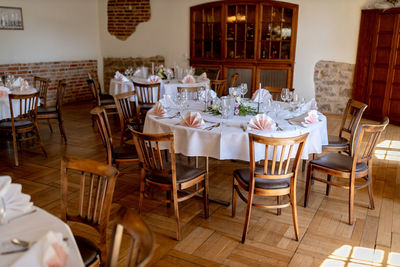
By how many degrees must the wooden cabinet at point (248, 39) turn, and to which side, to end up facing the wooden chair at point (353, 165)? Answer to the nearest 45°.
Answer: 0° — it already faces it

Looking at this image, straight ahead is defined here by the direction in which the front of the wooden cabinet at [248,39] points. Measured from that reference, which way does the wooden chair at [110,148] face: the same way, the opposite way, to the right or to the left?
to the left

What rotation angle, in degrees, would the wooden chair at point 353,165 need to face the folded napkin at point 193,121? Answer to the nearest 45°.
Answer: approximately 45° to its left

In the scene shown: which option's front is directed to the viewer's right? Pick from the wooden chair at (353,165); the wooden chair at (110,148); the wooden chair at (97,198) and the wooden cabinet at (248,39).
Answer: the wooden chair at (110,148)

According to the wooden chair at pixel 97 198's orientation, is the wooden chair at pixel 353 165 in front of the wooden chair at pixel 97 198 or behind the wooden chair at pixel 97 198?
behind

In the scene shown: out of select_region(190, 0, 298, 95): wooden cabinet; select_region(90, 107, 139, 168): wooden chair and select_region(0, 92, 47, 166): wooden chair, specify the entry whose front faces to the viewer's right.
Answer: select_region(90, 107, 139, 168): wooden chair

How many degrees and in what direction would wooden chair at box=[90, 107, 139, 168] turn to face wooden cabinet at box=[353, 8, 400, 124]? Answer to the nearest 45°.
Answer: approximately 45° to its left

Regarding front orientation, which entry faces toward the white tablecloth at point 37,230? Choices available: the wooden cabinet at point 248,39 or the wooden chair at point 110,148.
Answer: the wooden cabinet

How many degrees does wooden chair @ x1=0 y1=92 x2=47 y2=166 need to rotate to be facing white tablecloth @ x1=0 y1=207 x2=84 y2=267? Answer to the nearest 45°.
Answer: approximately 135° to its left

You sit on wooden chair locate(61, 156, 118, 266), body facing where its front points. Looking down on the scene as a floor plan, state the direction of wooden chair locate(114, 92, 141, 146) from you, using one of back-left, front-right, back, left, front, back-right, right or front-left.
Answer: back-right

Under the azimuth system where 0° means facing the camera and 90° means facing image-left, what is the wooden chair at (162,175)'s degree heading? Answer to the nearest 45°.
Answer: approximately 225°

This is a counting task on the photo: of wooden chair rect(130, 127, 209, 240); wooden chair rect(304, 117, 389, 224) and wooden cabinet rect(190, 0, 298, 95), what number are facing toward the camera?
1

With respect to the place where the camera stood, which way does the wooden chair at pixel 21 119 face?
facing away from the viewer and to the left of the viewer

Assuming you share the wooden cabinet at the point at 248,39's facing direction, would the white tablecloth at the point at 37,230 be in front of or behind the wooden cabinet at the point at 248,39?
in front
